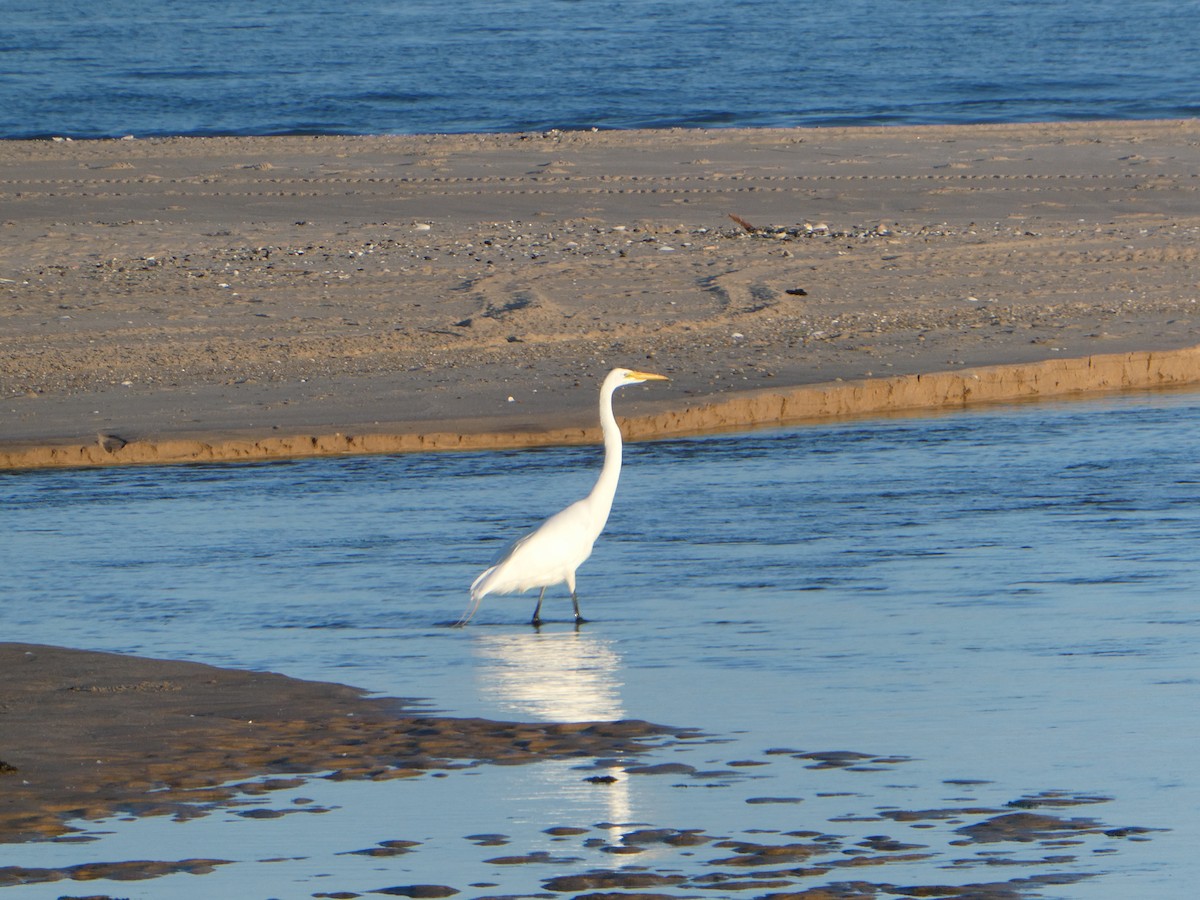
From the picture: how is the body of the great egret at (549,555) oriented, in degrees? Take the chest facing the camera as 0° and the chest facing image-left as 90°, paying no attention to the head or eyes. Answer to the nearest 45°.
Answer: approximately 270°
